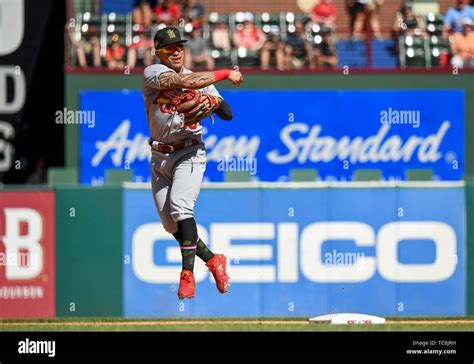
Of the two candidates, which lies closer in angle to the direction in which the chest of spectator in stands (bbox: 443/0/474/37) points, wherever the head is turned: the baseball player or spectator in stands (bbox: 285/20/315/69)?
the baseball player

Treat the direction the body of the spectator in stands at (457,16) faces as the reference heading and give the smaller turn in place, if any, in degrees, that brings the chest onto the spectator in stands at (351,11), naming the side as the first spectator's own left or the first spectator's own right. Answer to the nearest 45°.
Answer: approximately 90° to the first spectator's own right

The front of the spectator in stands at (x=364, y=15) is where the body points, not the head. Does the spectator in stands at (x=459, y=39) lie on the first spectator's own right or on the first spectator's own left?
on the first spectator's own left

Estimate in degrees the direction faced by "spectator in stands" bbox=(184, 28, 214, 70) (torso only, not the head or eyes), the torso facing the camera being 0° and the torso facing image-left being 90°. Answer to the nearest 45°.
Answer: approximately 0°

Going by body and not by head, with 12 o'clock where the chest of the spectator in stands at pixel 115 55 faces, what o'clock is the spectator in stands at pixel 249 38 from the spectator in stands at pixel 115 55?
the spectator in stands at pixel 249 38 is roughly at 9 o'clock from the spectator in stands at pixel 115 55.
